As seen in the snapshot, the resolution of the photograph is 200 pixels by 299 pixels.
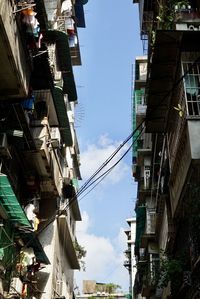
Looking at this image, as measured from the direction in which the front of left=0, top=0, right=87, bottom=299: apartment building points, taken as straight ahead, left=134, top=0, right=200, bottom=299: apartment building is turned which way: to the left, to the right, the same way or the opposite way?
the opposite way

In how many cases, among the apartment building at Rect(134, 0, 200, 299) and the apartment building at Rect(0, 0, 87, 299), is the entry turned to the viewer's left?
1

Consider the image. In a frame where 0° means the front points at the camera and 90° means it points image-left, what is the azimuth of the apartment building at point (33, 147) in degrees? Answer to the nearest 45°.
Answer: approximately 270°

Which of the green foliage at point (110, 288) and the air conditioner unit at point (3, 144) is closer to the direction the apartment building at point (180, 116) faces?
the air conditioner unit

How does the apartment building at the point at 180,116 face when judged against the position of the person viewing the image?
facing to the left of the viewer

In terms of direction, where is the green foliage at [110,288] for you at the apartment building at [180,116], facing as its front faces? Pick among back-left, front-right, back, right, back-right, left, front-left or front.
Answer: right

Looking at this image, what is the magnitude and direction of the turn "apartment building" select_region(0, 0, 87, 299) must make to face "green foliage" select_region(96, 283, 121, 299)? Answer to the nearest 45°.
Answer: approximately 90° to its left
